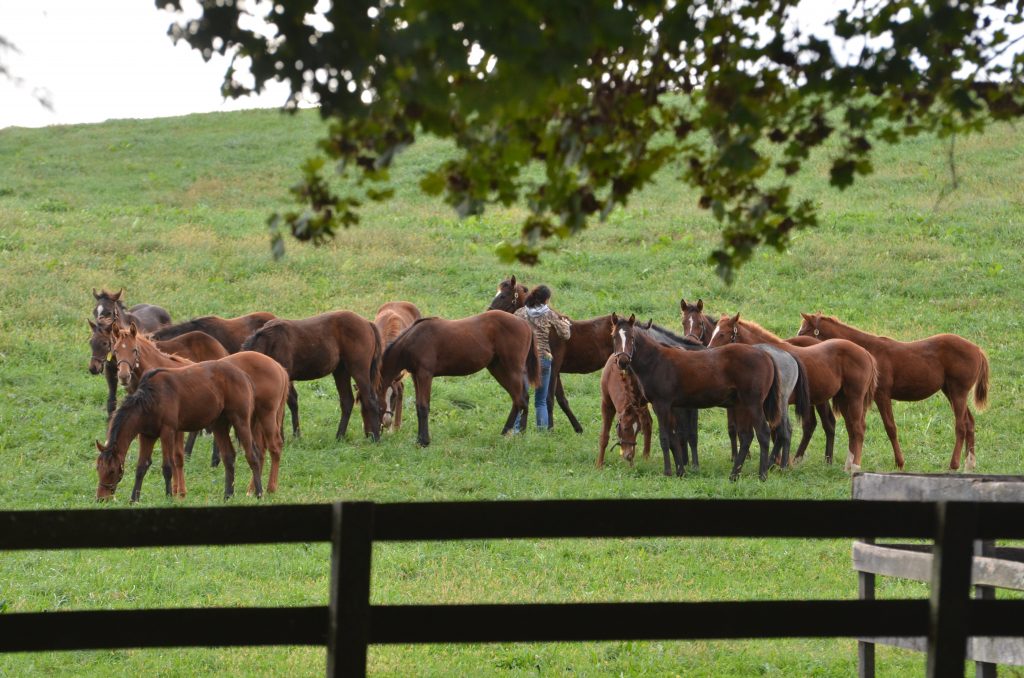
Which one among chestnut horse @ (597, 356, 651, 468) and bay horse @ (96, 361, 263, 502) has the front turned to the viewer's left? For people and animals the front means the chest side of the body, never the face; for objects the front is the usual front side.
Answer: bay horse @ (96, 361, 263, 502)

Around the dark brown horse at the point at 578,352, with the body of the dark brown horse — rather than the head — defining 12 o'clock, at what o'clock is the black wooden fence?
The black wooden fence is roughly at 9 o'clock from the dark brown horse.

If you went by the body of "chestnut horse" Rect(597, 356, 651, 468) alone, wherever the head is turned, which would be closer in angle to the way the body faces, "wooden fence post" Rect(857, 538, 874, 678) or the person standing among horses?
the wooden fence post

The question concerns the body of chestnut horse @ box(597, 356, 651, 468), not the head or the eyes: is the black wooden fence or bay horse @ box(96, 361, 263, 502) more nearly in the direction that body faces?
the black wooden fence

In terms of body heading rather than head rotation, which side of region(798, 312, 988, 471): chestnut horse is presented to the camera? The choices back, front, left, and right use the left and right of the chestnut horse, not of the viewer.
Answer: left

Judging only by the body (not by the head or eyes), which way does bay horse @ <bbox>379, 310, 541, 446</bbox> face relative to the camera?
to the viewer's left

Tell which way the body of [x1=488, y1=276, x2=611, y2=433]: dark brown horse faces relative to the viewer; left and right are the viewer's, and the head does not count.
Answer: facing to the left of the viewer

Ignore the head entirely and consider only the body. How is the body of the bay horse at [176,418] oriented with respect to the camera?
to the viewer's left

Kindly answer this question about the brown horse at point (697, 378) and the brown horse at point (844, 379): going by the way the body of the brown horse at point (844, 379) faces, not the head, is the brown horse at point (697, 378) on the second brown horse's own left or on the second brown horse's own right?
on the second brown horse's own left
